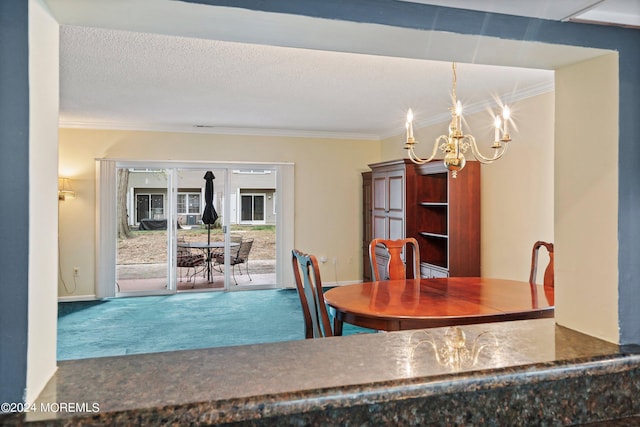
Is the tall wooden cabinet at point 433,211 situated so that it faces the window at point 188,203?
no

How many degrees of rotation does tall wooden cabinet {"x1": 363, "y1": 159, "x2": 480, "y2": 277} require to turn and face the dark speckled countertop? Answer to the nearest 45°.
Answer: approximately 45° to its left

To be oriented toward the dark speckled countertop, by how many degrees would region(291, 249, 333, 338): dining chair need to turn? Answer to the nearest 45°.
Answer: approximately 135° to its right

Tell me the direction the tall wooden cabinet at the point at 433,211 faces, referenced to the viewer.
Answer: facing the viewer and to the left of the viewer

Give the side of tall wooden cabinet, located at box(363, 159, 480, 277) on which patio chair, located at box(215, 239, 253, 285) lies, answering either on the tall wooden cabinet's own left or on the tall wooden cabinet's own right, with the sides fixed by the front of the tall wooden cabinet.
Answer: on the tall wooden cabinet's own right

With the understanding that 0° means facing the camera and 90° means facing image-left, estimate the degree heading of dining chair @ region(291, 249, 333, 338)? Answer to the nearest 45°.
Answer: approximately 225°

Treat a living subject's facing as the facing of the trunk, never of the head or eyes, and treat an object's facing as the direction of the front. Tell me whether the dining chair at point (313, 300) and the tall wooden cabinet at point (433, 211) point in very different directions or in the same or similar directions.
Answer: very different directions

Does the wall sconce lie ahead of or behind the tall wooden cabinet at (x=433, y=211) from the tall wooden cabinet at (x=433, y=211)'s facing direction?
ahead

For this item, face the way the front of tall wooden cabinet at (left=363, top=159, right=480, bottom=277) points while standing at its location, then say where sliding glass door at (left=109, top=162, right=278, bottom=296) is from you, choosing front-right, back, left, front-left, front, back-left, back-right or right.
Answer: front-right

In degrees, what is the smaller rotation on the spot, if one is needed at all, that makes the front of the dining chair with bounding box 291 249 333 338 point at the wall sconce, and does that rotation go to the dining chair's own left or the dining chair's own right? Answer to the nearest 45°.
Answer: approximately 90° to the dining chair's own left

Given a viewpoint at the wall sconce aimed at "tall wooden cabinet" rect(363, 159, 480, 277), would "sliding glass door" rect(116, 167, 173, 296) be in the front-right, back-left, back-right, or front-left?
front-left

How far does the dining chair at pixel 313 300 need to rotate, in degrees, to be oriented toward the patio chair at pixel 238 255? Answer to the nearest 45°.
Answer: approximately 45° to its left

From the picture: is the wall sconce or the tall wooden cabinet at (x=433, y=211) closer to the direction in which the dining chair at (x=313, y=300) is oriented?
the tall wooden cabinet

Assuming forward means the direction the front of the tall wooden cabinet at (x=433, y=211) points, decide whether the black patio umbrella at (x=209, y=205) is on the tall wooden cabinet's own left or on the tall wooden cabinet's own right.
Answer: on the tall wooden cabinet's own right

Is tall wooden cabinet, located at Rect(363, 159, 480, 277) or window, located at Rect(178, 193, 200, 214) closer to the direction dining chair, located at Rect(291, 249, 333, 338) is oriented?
the tall wooden cabinet

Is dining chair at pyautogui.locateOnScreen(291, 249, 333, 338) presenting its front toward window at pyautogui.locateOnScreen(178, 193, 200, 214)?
no
